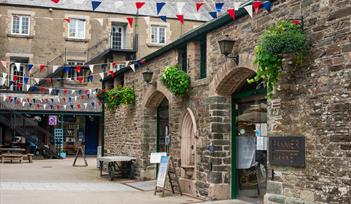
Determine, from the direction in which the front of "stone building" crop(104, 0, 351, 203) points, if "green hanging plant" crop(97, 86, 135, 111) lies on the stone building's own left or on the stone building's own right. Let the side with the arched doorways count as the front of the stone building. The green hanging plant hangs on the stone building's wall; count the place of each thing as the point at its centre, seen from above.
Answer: on the stone building's own right

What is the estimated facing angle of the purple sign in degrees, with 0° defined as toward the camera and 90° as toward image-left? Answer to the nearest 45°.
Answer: approximately 0°

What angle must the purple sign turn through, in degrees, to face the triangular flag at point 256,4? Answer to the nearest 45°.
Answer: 0° — it already faces it

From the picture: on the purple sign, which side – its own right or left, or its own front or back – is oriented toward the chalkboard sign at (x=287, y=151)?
front

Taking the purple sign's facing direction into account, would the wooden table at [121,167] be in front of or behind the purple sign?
in front

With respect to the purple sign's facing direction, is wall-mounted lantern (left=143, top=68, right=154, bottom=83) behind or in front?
in front

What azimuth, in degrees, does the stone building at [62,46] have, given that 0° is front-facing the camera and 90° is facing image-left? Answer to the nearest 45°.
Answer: approximately 0°

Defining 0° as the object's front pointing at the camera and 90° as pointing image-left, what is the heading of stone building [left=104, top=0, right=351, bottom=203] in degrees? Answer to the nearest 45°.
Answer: approximately 45°
